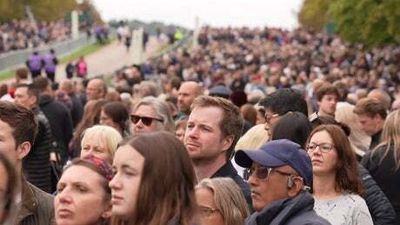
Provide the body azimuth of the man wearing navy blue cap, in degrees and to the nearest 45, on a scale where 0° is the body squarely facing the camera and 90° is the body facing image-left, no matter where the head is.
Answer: approximately 45°

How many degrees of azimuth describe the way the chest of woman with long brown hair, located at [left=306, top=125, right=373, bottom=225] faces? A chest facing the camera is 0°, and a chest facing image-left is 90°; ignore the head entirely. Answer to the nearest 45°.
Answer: approximately 45°

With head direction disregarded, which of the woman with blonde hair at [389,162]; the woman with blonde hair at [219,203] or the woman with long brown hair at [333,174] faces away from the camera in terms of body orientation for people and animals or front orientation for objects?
the woman with blonde hair at [389,162]

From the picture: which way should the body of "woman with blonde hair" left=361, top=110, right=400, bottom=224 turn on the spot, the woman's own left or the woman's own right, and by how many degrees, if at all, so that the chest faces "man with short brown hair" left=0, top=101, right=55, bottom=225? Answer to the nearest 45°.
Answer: approximately 135° to the woman's own left

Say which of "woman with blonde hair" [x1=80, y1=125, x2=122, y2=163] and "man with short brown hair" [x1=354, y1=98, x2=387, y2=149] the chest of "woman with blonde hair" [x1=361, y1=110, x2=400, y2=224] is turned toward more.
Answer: the man with short brown hair
